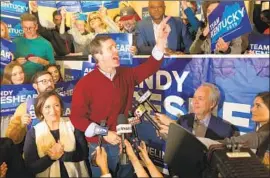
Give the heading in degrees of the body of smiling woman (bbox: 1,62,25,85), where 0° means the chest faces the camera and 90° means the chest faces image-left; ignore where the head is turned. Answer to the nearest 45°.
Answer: approximately 315°

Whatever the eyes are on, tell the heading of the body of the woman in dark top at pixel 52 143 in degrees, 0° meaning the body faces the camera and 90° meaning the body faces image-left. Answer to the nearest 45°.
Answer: approximately 0°

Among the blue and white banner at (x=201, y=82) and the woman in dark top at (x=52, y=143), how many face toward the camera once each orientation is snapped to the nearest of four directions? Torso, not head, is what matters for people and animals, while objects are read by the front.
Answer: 2

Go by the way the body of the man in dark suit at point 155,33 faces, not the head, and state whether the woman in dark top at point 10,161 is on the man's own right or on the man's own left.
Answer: on the man's own right

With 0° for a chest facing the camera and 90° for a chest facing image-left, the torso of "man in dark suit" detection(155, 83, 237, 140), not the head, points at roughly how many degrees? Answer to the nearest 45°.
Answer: approximately 45°

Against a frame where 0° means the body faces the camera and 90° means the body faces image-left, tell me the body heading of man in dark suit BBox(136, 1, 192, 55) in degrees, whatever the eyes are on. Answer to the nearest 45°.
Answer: approximately 0°

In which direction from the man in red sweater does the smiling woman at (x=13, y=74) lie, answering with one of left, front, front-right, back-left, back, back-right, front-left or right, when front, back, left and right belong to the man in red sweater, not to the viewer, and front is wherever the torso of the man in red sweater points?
back-right

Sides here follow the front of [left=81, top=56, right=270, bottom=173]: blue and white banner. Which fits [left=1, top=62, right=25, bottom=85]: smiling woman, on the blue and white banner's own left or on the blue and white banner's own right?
on the blue and white banner's own right

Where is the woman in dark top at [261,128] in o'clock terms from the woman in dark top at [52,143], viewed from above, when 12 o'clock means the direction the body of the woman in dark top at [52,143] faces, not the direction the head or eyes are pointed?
the woman in dark top at [261,128] is roughly at 10 o'clock from the woman in dark top at [52,143].
